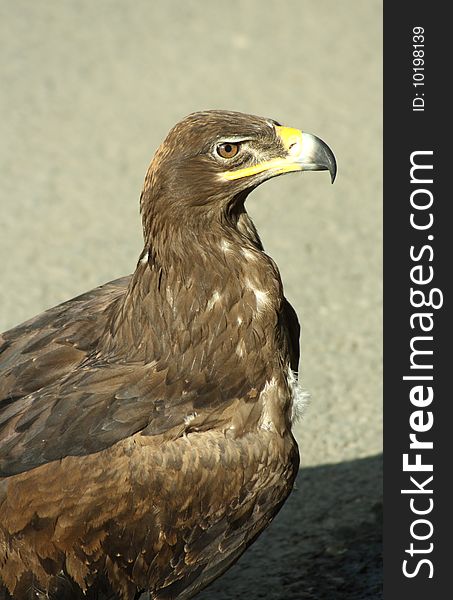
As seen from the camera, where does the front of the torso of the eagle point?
to the viewer's right
